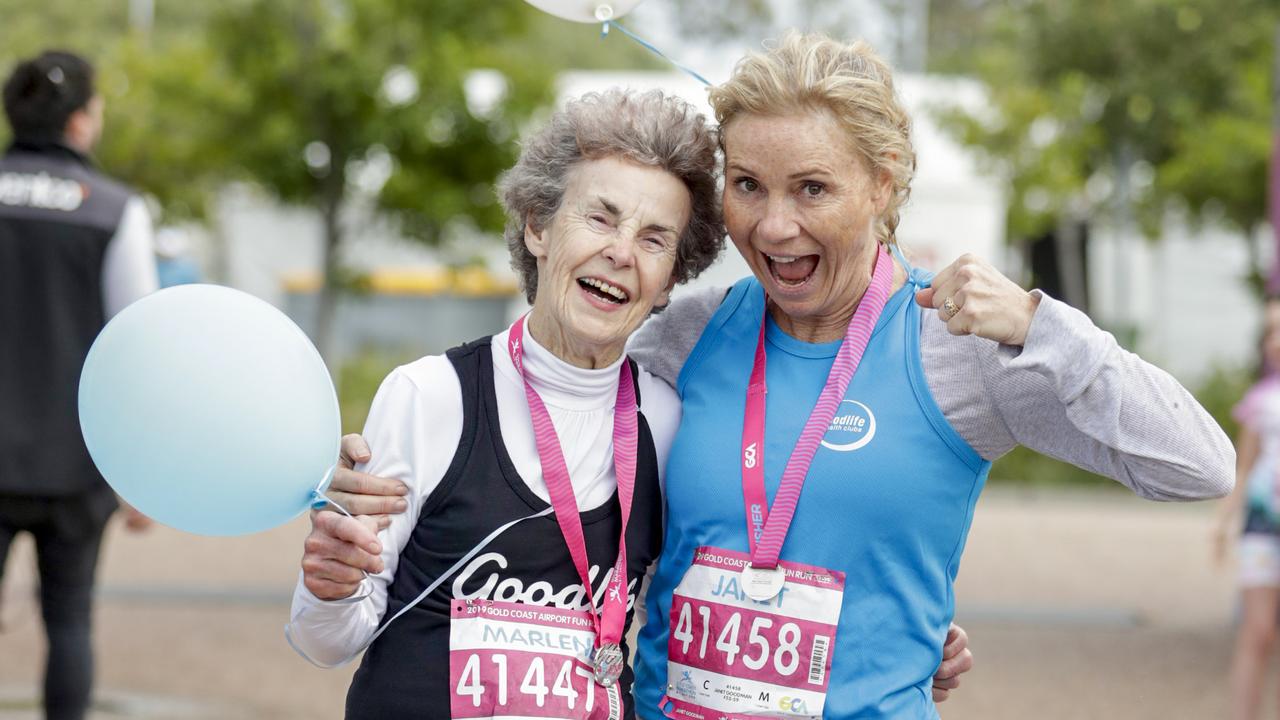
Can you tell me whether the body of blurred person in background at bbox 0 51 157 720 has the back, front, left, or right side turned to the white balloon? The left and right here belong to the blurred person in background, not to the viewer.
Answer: back

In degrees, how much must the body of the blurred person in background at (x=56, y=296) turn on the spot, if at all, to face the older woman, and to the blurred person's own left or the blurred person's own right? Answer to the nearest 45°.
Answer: approximately 135° to the blurred person's own right

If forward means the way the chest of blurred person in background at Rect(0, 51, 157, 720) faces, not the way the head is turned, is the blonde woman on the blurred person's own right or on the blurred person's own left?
on the blurred person's own right

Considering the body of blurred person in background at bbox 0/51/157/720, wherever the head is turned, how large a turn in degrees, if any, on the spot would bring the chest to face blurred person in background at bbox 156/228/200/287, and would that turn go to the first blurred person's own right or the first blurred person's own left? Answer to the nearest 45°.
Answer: approximately 45° to the first blurred person's own left

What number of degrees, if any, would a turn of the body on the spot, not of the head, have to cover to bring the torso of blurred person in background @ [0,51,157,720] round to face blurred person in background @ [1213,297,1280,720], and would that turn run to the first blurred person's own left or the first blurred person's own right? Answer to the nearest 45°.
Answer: approximately 45° to the first blurred person's own right

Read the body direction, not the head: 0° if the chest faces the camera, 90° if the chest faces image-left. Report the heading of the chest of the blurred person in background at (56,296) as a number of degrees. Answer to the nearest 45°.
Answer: approximately 225°

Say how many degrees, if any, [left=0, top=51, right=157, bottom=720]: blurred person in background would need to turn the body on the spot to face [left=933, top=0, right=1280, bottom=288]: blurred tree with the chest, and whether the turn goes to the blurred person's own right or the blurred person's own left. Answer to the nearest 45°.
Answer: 0° — they already face it

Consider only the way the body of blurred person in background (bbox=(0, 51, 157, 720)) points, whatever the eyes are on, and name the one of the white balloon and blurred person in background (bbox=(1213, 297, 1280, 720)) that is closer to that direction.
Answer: the blurred person in background
